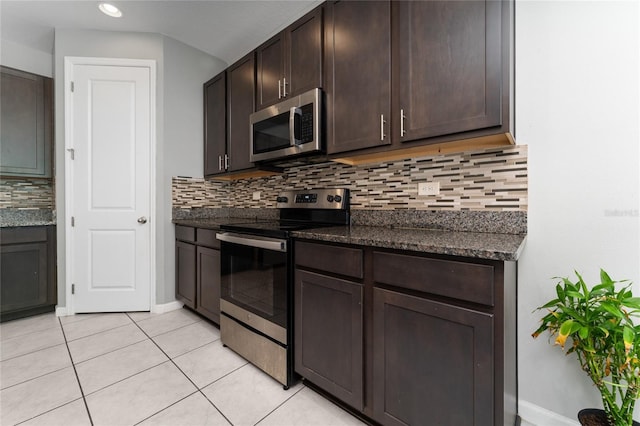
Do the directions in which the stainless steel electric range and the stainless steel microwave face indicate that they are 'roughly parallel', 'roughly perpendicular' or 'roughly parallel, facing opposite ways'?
roughly parallel

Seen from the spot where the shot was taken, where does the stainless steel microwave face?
facing the viewer and to the left of the viewer

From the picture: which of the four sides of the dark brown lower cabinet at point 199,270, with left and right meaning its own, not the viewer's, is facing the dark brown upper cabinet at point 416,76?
left

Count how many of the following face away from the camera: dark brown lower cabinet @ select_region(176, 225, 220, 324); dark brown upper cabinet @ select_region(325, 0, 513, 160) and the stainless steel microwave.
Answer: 0

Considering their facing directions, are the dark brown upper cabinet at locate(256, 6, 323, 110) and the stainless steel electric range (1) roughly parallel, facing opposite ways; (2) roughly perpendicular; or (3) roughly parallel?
roughly parallel

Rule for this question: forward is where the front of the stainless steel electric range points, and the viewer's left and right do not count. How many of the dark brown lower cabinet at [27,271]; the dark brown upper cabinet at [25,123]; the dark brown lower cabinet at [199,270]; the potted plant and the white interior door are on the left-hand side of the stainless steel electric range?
1

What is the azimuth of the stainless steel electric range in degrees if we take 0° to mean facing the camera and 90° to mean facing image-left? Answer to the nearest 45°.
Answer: approximately 45°
